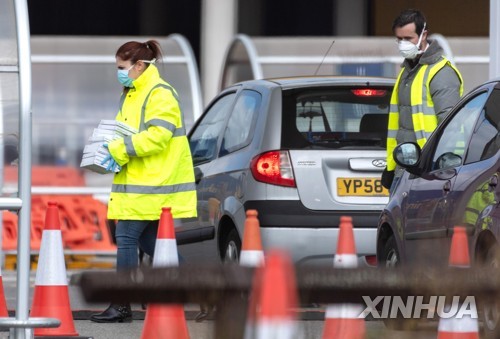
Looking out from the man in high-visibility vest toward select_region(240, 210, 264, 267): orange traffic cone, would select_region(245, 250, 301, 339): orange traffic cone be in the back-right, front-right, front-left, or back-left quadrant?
front-left

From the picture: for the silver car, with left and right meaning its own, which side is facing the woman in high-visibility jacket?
left

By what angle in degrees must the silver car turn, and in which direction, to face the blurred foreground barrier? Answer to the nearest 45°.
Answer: approximately 135° to its left

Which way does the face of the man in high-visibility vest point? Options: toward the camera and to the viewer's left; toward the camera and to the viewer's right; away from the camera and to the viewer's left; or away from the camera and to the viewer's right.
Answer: toward the camera and to the viewer's left

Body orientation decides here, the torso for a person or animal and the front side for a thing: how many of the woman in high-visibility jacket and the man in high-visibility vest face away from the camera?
0

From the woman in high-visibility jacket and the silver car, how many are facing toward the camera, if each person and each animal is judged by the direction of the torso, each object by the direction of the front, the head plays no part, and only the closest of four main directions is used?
0

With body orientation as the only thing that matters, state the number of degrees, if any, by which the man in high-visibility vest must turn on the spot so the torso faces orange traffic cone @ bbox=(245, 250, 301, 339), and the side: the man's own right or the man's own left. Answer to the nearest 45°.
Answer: approximately 45° to the man's own left

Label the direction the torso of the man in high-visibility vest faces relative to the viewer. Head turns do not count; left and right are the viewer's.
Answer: facing the viewer and to the left of the viewer

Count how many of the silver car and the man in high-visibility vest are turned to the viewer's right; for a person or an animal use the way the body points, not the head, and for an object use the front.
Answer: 0

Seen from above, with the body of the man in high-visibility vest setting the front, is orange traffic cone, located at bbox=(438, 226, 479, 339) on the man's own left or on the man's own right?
on the man's own left

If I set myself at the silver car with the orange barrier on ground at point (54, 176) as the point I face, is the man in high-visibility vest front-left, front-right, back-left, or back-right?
back-right
